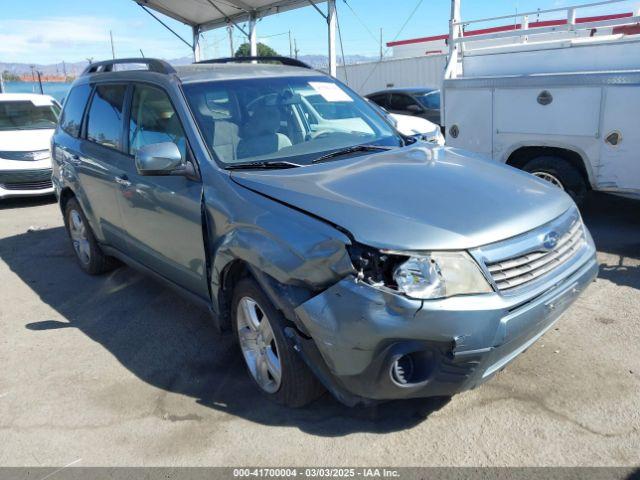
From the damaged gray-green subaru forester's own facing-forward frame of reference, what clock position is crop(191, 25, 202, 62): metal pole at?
The metal pole is roughly at 7 o'clock from the damaged gray-green subaru forester.

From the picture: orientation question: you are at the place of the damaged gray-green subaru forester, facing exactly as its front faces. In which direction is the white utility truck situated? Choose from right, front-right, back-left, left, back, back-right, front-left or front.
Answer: left

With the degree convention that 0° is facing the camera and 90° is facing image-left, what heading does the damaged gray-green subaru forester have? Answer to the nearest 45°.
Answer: approximately 315°

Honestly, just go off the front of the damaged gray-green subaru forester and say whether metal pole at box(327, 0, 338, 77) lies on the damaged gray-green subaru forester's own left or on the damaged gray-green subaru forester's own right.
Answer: on the damaged gray-green subaru forester's own left

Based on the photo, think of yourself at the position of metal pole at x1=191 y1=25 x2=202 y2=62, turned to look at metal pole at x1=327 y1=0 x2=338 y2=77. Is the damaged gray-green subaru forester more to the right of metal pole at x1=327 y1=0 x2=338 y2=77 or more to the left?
right

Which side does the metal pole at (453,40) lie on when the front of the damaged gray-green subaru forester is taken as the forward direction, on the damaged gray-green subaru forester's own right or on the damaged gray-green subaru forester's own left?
on the damaged gray-green subaru forester's own left
